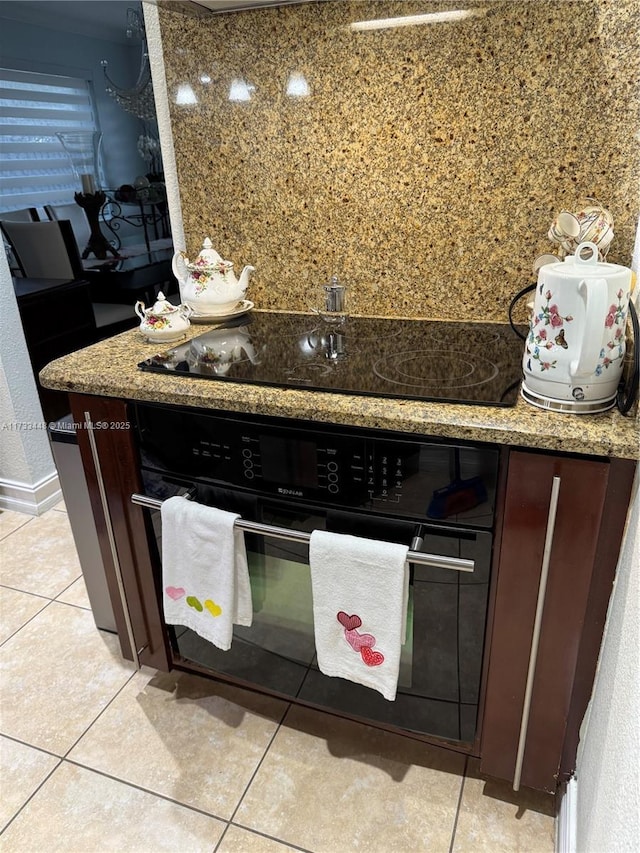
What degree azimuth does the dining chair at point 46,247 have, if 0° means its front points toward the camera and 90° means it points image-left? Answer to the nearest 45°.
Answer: approximately 225°

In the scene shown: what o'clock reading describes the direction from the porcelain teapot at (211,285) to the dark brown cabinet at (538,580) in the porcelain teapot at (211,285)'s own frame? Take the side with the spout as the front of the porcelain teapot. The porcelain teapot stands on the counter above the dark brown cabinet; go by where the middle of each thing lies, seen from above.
The dark brown cabinet is roughly at 2 o'clock from the porcelain teapot.

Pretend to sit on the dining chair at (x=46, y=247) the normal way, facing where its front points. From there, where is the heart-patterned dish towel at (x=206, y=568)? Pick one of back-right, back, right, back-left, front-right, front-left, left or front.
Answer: back-right

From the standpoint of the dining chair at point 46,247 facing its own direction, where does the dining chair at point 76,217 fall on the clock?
the dining chair at point 76,217 is roughly at 11 o'clock from the dining chair at point 46,247.

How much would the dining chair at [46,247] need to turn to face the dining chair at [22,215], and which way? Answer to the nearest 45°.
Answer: approximately 45° to its left

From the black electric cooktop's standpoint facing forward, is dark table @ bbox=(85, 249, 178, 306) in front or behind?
behind
